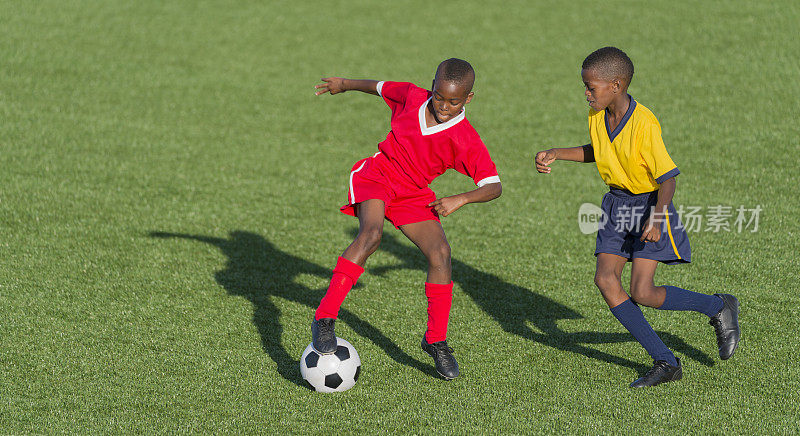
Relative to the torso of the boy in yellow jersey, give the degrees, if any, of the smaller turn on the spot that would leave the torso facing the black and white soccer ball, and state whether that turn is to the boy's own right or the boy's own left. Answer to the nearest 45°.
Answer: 0° — they already face it

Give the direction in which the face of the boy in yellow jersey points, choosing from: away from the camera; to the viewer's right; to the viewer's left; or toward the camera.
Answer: to the viewer's left

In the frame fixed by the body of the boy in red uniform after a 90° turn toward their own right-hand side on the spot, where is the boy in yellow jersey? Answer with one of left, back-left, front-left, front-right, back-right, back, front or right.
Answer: back

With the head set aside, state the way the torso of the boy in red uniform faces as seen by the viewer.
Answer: toward the camera

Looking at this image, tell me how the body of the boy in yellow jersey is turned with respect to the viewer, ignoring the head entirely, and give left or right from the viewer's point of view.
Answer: facing the viewer and to the left of the viewer
